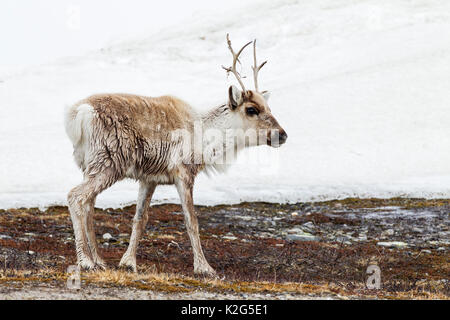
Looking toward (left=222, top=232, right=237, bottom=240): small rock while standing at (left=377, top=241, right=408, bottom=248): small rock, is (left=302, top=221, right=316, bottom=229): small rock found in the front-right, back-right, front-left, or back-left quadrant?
front-right

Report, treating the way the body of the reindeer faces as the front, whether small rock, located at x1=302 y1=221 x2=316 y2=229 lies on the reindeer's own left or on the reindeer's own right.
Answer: on the reindeer's own left

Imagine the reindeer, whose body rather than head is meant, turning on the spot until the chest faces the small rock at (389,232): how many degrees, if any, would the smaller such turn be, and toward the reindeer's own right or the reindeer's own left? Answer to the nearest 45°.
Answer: approximately 45° to the reindeer's own left

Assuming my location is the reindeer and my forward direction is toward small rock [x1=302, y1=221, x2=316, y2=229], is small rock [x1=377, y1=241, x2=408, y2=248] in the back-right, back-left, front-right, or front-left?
front-right

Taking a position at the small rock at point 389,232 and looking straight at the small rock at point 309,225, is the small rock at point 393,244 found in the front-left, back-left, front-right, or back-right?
back-left

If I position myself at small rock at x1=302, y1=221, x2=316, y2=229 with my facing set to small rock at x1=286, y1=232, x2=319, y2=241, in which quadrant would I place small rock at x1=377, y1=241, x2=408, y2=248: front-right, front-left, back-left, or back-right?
front-left

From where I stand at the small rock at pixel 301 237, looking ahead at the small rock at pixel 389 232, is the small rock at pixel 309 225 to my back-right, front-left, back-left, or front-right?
front-left

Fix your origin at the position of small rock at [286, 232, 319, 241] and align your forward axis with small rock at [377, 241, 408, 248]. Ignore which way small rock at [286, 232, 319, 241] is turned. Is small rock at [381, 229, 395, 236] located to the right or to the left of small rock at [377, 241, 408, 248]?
left

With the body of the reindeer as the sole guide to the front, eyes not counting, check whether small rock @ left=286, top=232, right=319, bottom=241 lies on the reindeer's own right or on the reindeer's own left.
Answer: on the reindeer's own left

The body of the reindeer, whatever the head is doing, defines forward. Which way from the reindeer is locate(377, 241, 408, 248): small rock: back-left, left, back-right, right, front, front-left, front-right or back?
front-left

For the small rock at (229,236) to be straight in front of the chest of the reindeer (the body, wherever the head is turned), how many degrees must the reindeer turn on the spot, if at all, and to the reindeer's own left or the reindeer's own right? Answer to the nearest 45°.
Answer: approximately 90° to the reindeer's own left

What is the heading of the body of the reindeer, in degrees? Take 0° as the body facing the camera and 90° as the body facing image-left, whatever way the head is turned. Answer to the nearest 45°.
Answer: approximately 270°
